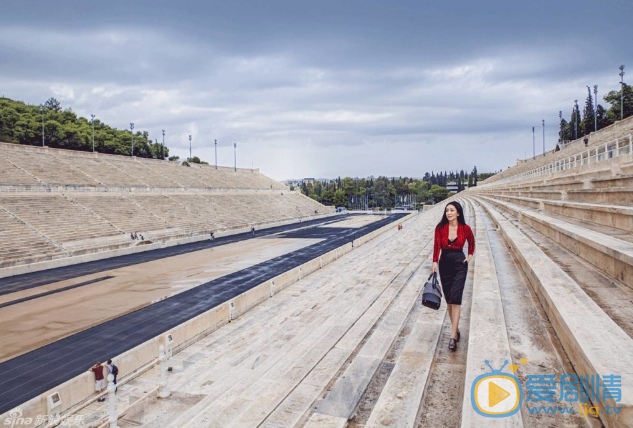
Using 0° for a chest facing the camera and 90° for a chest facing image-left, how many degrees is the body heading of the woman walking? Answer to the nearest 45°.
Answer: approximately 0°

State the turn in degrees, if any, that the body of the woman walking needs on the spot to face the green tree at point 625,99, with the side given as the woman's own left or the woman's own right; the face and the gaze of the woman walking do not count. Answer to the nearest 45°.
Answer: approximately 180°

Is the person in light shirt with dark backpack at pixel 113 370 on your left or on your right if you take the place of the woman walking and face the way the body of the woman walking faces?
on your right
